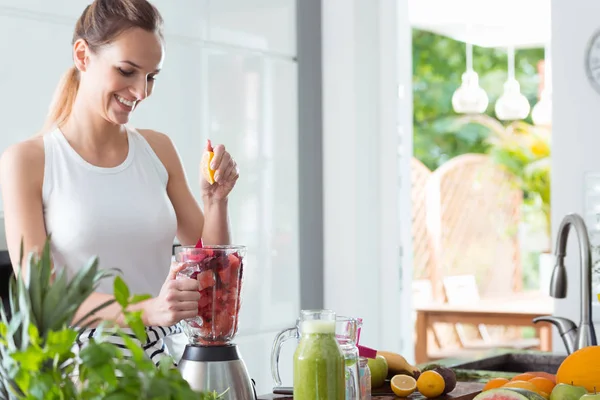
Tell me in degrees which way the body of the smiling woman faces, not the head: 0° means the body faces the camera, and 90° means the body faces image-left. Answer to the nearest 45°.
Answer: approximately 315°

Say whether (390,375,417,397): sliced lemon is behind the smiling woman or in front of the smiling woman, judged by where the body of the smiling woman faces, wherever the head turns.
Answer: in front

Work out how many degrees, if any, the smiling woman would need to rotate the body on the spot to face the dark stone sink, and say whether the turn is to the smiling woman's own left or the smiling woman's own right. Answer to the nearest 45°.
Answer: approximately 90° to the smiling woman's own left

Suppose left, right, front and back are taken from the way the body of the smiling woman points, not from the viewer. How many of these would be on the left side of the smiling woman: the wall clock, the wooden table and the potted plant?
2

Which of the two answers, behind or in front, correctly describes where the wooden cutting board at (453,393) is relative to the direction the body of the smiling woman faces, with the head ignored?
in front

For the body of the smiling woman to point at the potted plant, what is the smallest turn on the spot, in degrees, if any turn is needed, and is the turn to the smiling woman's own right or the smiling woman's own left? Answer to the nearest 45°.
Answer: approximately 45° to the smiling woman's own right

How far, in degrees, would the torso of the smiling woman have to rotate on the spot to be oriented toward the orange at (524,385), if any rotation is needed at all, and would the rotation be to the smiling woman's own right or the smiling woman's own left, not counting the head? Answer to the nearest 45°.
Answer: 0° — they already face it

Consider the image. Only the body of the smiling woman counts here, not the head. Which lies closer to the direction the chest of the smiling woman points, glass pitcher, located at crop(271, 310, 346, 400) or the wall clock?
the glass pitcher

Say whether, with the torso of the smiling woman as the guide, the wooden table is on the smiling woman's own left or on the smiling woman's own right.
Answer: on the smiling woman's own left

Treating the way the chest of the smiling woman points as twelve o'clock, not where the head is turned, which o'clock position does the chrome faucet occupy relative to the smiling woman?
The chrome faucet is roughly at 10 o'clock from the smiling woman.

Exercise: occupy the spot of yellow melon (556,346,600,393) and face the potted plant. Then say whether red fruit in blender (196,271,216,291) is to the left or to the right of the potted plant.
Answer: right
